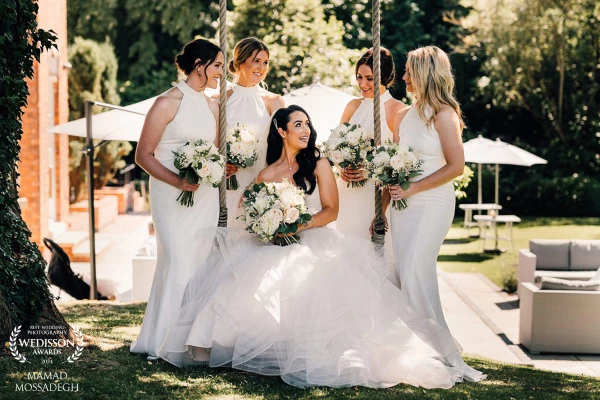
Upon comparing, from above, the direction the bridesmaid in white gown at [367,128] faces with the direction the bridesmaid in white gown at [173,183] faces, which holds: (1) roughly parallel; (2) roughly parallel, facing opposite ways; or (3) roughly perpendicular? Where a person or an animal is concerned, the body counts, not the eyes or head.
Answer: roughly perpendicular

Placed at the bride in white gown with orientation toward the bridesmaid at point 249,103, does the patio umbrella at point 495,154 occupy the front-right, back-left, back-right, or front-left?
front-right

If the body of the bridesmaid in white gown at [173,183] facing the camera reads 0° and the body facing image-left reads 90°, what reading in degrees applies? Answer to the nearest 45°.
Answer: approximately 315°

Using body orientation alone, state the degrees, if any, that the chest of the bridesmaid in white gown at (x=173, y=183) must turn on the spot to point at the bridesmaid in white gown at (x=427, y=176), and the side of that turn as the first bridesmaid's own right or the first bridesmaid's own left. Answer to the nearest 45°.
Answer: approximately 45° to the first bridesmaid's own left

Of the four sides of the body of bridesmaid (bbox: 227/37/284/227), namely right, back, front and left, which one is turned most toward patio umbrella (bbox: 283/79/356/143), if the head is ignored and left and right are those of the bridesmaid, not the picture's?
back

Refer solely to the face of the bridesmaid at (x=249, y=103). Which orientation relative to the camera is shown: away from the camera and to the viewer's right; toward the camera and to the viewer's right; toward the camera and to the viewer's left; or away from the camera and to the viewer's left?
toward the camera and to the viewer's right

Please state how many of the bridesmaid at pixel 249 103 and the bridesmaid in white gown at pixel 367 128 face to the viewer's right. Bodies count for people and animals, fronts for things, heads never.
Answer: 0

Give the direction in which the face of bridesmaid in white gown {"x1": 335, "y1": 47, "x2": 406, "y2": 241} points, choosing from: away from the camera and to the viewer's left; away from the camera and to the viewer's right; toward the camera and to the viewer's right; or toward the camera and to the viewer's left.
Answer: toward the camera and to the viewer's left

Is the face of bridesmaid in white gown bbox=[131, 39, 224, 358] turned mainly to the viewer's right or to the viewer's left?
to the viewer's right

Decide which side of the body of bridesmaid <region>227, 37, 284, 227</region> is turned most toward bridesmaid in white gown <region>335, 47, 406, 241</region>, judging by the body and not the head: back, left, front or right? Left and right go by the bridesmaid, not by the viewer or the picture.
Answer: left

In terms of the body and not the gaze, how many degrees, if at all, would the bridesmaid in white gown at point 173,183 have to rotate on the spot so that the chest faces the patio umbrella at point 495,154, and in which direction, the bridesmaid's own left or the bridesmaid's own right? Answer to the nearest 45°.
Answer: approximately 90° to the bridesmaid's own left

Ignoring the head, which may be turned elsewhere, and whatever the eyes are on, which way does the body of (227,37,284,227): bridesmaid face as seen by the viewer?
toward the camera
